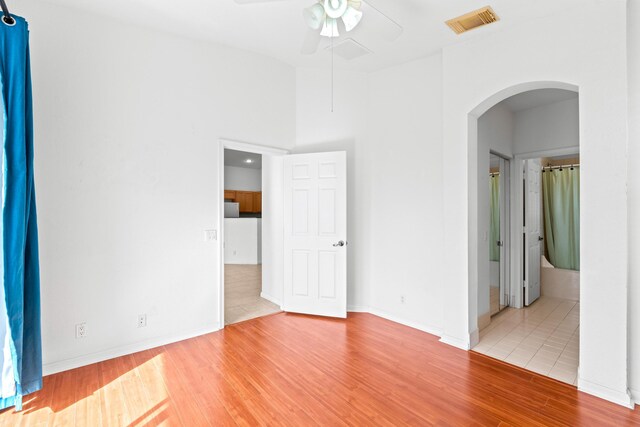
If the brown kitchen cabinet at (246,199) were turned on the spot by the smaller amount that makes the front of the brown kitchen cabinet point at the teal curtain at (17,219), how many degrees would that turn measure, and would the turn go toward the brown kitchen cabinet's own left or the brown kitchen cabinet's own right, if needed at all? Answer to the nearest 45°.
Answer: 0° — it already faces it

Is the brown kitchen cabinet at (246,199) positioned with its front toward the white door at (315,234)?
yes

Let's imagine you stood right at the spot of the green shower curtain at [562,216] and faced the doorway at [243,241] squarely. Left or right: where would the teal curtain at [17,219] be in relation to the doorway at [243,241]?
left

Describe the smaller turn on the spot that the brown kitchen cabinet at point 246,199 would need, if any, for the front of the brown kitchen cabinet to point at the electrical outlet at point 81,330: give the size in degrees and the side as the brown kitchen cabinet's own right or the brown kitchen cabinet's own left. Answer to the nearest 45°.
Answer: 0° — it already faces it

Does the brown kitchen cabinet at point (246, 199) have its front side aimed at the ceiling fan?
yes

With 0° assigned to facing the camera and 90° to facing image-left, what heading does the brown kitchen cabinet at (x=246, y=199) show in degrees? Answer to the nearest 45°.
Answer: approximately 0°

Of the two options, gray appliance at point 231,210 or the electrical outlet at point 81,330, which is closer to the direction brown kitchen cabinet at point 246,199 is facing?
the electrical outlet
